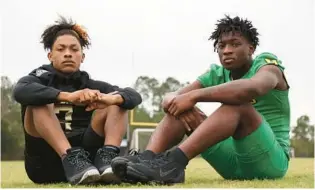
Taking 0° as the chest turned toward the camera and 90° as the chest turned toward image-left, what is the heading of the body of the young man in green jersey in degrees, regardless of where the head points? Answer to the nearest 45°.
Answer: approximately 45°

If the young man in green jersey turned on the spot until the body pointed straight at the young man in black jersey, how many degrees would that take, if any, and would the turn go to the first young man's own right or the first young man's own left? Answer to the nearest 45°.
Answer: approximately 45° to the first young man's own right
